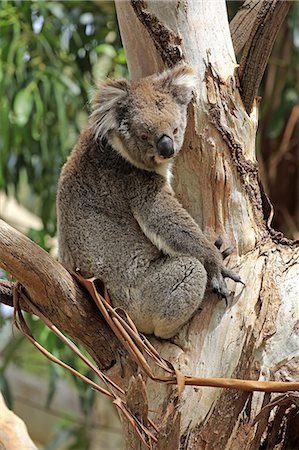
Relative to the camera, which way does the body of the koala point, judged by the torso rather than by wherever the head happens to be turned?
to the viewer's right
